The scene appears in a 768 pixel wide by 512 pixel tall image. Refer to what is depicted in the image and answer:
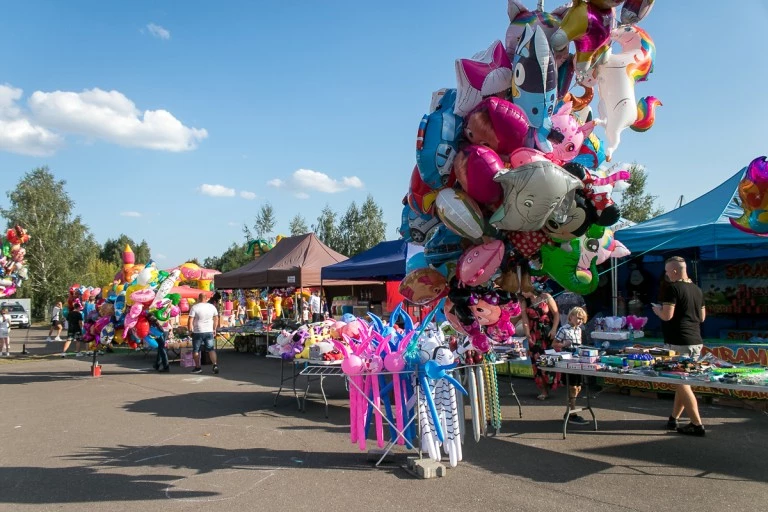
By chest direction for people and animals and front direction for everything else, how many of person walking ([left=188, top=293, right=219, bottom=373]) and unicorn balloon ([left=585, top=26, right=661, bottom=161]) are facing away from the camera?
1

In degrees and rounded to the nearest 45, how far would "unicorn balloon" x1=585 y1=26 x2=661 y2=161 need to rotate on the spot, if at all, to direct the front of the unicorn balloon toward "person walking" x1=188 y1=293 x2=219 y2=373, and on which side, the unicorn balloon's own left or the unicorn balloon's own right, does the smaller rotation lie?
approximately 45° to the unicorn balloon's own right

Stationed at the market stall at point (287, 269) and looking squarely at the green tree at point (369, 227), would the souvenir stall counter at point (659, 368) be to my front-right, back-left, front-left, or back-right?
back-right

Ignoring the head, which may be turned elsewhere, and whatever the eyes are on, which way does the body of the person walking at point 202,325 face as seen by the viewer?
away from the camera

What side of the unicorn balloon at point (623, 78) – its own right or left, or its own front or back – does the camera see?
left

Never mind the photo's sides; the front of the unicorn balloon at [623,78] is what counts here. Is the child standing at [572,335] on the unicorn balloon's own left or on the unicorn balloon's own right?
on the unicorn balloon's own right

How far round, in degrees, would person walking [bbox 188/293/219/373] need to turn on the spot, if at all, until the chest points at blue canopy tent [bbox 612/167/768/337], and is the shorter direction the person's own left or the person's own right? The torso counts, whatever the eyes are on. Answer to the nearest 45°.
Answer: approximately 135° to the person's own right

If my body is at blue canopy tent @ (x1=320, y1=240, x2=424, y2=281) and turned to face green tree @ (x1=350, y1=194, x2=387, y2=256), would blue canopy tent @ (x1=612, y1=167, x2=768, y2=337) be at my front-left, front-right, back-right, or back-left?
back-right

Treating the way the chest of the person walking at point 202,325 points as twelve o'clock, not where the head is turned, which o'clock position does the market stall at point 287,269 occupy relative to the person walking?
The market stall is roughly at 1 o'clock from the person walking.

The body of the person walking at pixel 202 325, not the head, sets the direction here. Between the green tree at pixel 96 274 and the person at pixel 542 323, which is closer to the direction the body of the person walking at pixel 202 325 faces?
the green tree

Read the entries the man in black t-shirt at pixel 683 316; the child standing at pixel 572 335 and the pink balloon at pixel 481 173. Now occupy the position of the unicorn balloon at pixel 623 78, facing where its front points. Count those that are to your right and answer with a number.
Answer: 2

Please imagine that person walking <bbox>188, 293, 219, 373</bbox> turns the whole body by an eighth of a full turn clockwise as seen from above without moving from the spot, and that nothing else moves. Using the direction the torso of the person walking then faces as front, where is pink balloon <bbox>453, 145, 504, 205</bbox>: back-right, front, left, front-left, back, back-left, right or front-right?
back-right
